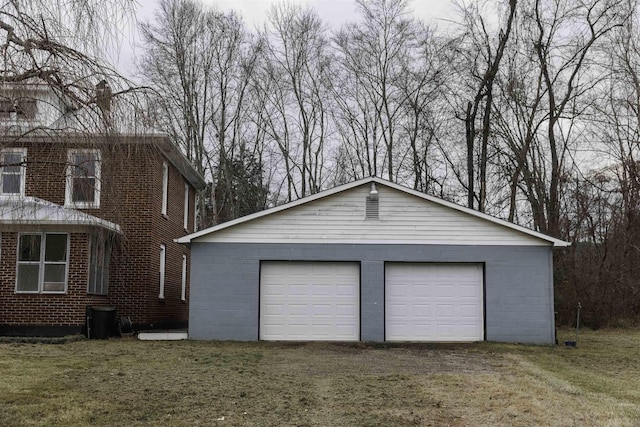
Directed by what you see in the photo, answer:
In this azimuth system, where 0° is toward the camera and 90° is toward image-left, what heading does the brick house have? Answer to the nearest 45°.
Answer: approximately 0°

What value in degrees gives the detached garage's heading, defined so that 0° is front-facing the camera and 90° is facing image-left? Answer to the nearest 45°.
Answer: approximately 0°

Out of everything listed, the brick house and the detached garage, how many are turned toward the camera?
2

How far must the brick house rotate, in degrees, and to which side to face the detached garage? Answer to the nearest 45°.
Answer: approximately 90° to its left

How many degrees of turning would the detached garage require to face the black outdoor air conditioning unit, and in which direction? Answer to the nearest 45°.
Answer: approximately 90° to its right
